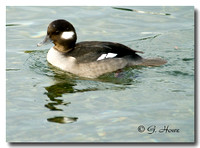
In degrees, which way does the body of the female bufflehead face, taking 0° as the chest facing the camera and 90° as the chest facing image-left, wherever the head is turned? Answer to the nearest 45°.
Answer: approximately 90°
